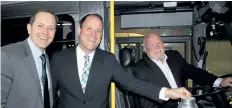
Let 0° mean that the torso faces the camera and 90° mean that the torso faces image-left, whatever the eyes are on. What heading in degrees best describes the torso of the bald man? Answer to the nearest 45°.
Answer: approximately 315°

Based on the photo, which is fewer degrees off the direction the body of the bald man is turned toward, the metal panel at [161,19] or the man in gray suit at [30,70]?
the man in gray suit

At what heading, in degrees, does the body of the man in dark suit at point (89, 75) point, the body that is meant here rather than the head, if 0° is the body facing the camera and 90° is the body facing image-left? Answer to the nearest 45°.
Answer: approximately 0°

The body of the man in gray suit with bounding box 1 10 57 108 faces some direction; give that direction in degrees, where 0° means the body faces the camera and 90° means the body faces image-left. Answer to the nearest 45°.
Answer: approximately 315°

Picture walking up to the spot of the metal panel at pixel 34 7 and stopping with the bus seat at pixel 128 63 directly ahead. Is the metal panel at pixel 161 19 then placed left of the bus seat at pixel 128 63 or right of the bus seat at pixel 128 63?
left

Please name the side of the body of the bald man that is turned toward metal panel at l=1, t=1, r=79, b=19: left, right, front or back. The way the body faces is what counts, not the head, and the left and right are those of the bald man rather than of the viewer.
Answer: right

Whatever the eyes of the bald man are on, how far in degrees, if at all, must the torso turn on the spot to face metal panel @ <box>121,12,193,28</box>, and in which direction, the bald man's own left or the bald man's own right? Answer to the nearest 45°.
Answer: approximately 135° to the bald man's own left

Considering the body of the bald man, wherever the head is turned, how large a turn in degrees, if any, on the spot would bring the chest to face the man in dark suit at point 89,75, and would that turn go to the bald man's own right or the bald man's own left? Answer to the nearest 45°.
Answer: approximately 90° to the bald man's own right

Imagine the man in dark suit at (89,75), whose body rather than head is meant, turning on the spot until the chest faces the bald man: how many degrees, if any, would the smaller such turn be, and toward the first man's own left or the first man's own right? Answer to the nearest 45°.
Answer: approximately 135° to the first man's own left
